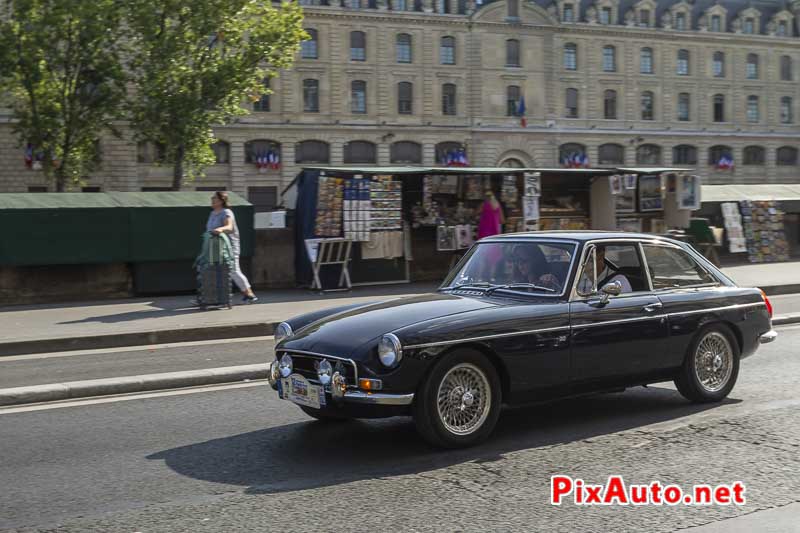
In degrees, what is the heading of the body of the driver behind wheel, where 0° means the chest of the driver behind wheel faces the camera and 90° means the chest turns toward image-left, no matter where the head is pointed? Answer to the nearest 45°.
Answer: approximately 45°

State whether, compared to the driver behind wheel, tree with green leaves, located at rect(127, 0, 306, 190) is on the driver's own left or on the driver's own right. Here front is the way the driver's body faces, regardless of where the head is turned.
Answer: on the driver's own right

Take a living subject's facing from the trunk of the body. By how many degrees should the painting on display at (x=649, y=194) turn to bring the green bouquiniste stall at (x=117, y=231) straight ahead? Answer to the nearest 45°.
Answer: approximately 45° to its right

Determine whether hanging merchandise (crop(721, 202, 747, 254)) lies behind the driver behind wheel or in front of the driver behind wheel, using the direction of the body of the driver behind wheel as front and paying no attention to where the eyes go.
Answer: behind

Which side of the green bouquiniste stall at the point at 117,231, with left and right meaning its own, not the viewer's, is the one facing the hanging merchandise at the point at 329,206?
left

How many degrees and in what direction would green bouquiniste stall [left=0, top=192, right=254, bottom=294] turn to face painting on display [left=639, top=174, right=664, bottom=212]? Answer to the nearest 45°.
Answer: approximately 90° to its left

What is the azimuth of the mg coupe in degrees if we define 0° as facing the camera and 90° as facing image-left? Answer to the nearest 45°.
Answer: approximately 45°

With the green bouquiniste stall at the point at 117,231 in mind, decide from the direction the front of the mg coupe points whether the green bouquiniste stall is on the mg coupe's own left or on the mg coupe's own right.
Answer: on the mg coupe's own right

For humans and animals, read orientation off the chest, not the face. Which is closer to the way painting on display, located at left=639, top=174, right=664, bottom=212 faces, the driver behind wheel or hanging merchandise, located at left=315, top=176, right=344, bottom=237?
the driver behind wheel

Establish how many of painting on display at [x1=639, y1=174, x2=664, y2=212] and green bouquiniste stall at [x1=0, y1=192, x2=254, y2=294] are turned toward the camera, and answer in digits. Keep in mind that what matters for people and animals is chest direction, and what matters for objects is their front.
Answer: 2

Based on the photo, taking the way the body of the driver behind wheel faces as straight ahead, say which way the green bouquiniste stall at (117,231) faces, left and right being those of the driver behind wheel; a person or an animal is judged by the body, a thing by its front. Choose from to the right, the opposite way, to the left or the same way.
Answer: to the left

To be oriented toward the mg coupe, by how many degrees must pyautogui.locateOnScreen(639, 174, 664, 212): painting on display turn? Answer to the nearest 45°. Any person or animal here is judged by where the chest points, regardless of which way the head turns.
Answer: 0° — it already faces it
